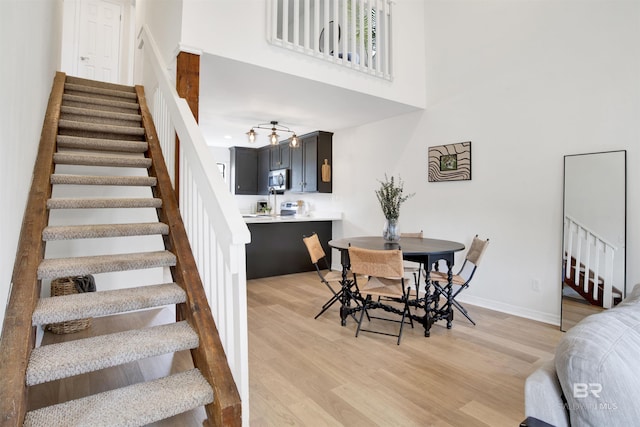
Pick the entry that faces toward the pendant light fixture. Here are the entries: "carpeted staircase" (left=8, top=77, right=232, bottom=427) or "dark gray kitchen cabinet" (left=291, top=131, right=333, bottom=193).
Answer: the dark gray kitchen cabinet

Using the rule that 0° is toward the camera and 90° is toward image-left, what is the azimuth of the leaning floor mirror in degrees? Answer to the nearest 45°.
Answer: approximately 45°

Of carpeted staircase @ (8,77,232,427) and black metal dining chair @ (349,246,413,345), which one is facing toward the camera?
the carpeted staircase

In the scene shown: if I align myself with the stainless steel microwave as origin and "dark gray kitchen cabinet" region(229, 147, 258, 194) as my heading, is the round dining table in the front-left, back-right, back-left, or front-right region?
back-left

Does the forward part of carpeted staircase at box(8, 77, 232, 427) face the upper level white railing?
no

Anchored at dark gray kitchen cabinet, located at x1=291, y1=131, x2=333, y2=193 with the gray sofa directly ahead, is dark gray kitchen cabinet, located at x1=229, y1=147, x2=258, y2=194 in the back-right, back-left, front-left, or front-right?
back-right

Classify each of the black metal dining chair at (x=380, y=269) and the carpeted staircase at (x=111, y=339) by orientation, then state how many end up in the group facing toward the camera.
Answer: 1

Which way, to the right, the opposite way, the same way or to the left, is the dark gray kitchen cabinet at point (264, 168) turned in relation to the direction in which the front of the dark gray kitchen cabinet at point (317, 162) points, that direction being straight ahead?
the same way

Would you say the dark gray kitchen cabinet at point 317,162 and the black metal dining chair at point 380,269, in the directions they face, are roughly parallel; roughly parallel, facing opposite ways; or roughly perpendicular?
roughly parallel, facing opposite ways

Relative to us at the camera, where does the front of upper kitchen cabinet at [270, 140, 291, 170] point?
facing the viewer and to the left of the viewer

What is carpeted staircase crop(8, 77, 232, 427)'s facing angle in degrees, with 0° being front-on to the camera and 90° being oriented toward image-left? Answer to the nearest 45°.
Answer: approximately 0°

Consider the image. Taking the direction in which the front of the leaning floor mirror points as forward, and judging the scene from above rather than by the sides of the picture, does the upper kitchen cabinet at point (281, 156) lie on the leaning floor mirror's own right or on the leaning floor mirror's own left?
on the leaning floor mirror's own right

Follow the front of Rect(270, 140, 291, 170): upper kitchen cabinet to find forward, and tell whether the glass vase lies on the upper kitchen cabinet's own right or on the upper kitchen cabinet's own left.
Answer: on the upper kitchen cabinet's own left

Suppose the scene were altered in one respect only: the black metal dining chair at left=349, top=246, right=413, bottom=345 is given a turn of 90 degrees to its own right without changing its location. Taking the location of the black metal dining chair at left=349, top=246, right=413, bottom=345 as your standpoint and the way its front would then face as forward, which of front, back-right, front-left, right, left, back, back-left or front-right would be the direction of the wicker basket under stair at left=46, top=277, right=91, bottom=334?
back-right

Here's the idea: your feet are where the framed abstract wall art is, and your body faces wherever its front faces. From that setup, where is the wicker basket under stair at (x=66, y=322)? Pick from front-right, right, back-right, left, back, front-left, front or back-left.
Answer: front

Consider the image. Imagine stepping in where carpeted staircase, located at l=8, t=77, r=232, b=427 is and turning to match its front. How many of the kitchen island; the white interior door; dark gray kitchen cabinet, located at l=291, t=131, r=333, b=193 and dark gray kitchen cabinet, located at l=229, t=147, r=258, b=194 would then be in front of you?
0

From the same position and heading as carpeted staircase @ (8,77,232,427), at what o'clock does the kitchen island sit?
The kitchen island is roughly at 7 o'clock from the carpeted staircase.
